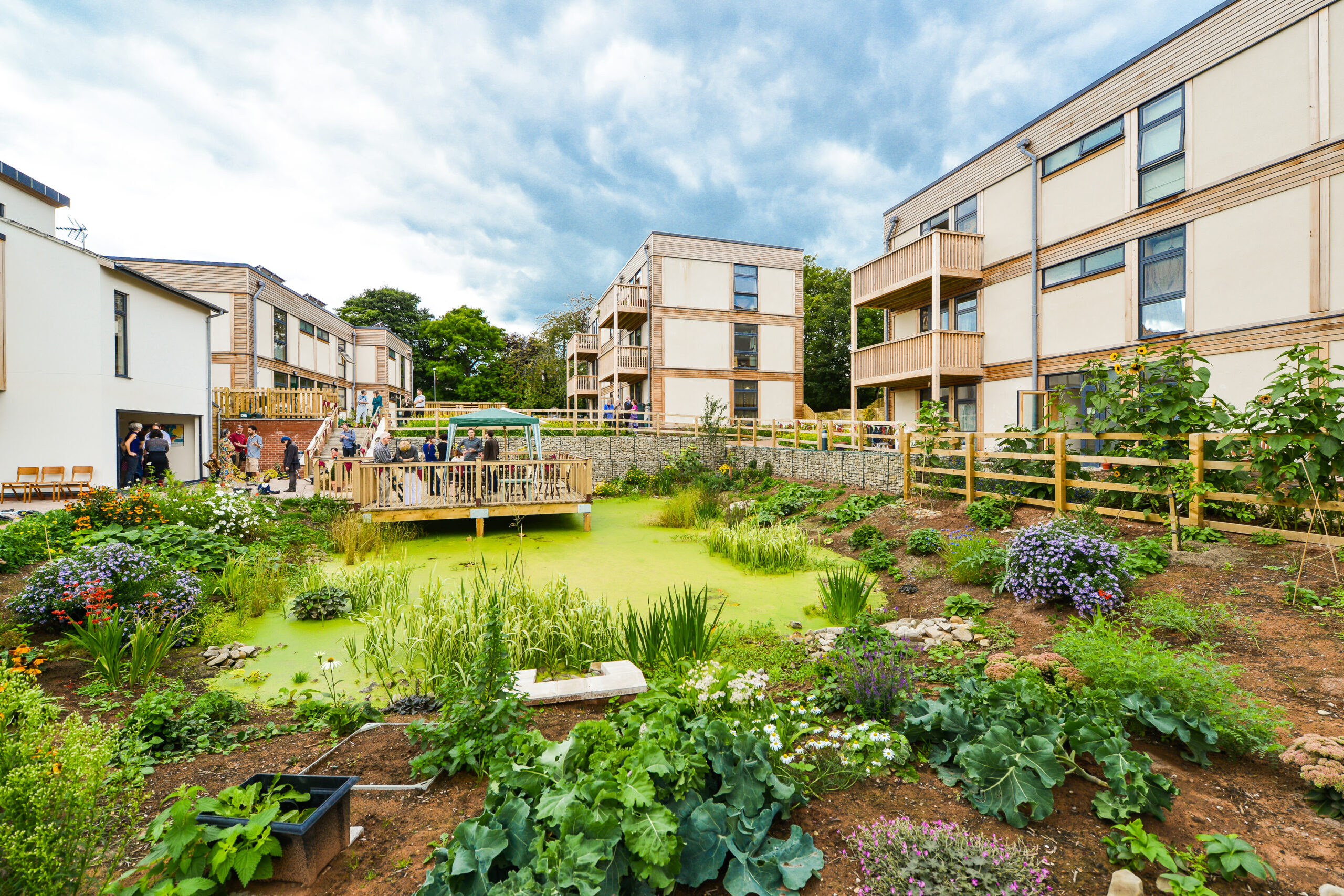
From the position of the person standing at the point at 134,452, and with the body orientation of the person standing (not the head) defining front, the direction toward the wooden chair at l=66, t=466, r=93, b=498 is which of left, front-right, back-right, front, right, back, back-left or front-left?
back-right

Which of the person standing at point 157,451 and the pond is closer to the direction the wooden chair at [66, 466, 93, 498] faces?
the pond

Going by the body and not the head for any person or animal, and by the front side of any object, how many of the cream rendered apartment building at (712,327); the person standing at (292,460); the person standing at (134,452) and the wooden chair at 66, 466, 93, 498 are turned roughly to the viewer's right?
1

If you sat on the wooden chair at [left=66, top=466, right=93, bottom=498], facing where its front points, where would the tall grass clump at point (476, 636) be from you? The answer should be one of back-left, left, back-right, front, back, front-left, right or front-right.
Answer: front-left

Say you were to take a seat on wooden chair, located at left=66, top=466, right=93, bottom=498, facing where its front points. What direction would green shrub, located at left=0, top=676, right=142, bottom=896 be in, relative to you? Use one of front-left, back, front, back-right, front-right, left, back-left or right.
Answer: front-left

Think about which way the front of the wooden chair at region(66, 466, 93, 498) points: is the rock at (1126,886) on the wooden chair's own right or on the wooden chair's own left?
on the wooden chair's own left

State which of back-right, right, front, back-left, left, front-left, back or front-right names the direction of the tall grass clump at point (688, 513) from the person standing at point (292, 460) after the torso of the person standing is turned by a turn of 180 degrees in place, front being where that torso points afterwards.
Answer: front-right

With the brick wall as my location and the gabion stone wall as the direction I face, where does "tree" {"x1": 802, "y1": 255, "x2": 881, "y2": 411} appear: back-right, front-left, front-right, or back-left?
front-left
